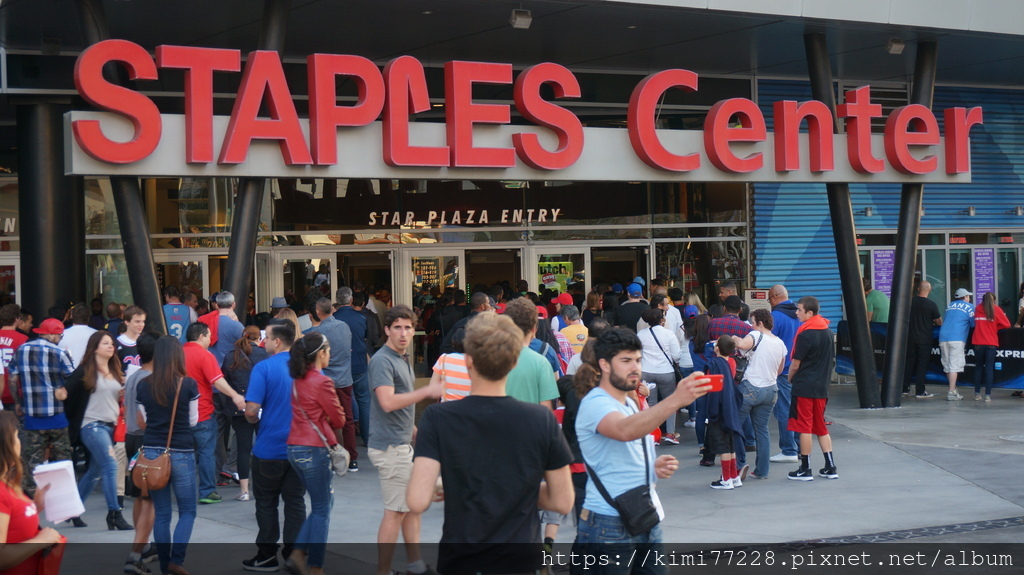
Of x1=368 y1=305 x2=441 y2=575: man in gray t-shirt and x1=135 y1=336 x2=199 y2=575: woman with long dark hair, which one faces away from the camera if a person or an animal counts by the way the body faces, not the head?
the woman with long dark hair

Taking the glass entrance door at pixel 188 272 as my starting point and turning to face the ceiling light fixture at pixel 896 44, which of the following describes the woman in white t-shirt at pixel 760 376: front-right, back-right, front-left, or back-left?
front-right

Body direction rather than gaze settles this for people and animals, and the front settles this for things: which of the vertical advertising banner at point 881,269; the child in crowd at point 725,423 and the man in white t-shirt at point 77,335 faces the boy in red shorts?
the vertical advertising banner

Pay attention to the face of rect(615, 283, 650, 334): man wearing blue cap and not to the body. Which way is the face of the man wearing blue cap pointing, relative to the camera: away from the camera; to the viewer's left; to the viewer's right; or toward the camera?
away from the camera

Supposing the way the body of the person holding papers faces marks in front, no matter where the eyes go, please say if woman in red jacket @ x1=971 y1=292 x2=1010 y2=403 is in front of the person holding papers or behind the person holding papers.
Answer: in front

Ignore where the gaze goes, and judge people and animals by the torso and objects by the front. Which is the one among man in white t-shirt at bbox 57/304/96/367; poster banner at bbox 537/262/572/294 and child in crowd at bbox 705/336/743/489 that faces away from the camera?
the man in white t-shirt

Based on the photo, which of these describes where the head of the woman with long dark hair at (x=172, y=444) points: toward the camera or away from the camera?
away from the camera

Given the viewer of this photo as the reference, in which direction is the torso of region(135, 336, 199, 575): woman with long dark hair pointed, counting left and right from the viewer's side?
facing away from the viewer

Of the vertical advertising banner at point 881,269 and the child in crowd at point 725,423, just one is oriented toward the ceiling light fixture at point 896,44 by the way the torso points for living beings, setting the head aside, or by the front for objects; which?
the vertical advertising banner
